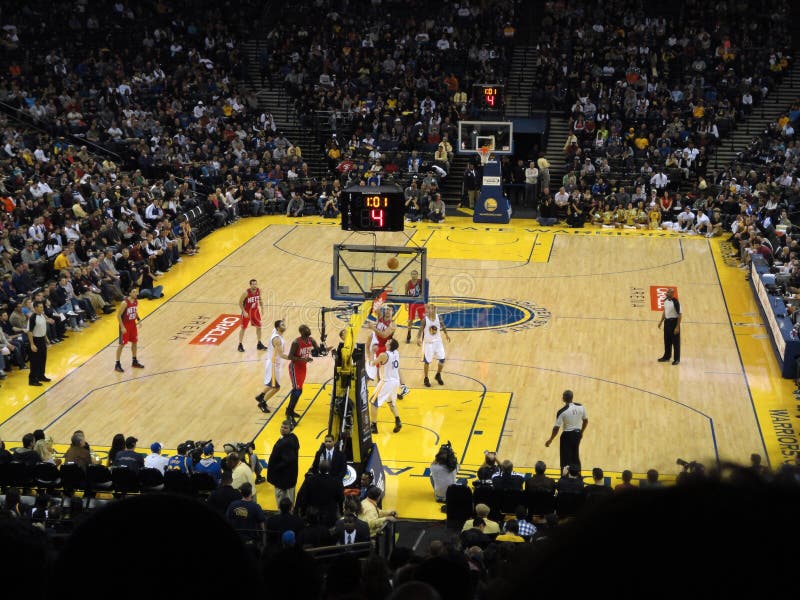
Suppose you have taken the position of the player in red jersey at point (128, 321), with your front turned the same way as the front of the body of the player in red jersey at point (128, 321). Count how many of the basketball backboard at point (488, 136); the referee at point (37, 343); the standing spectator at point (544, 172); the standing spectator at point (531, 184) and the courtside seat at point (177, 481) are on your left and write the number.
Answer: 3

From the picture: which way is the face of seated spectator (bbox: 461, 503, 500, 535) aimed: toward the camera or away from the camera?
away from the camera

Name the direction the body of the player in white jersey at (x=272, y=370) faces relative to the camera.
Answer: to the viewer's right

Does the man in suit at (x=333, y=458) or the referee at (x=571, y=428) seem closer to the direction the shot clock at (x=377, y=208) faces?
the man in suit

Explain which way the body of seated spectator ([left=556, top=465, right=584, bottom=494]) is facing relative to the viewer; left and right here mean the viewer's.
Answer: facing away from the viewer

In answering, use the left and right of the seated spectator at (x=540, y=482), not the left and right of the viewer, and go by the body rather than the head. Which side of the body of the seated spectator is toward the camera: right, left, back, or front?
back

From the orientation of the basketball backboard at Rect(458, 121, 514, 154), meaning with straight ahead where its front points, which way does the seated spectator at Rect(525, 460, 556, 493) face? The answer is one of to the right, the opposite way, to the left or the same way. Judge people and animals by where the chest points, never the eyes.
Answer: the opposite way

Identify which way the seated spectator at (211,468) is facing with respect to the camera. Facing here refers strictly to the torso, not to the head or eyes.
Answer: away from the camera

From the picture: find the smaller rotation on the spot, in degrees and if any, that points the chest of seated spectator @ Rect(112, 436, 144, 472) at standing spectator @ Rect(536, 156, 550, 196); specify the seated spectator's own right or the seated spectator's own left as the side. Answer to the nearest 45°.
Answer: approximately 45° to the seated spectator's own right

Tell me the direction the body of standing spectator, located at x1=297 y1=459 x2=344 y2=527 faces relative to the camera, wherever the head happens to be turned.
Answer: away from the camera

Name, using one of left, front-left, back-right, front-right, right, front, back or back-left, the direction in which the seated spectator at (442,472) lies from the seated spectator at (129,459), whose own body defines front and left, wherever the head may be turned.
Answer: right

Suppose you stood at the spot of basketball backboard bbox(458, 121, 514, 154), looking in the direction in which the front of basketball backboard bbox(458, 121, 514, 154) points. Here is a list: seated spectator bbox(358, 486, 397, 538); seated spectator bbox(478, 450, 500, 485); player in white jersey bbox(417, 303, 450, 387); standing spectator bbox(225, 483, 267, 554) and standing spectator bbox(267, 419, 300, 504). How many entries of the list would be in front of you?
5

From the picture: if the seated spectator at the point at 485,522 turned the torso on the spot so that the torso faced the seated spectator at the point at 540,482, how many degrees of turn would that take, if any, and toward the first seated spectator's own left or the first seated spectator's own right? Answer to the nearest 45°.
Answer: approximately 45° to the first seated spectator's own right

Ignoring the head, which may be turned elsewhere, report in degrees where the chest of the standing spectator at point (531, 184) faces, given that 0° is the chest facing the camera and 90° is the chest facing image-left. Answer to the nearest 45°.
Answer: approximately 0°

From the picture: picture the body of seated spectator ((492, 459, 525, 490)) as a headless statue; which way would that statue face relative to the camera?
away from the camera
